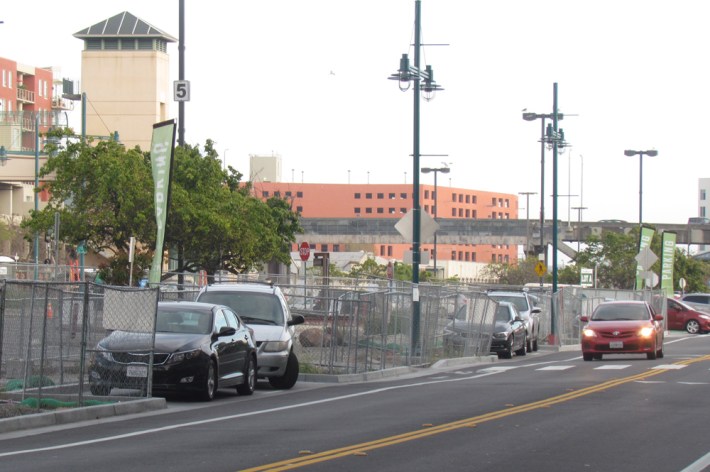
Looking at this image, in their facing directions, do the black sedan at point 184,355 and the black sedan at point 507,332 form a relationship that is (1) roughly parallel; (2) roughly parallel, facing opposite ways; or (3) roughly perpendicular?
roughly parallel

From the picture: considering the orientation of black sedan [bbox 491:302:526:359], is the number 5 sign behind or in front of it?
in front

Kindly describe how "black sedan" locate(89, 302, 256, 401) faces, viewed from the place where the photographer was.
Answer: facing the viewer and to the left of the viewer

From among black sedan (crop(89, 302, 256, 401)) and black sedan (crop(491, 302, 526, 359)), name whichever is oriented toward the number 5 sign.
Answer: black sedan (crop(491, 302, 526, 359))

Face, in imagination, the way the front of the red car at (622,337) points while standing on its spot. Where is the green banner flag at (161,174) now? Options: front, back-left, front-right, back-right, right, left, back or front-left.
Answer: front-right

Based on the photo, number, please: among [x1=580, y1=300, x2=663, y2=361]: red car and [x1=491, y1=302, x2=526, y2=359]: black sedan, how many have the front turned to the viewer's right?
0

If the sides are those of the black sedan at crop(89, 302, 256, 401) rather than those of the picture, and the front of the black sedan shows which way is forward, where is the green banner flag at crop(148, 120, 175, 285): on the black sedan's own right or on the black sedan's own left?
on the black sedan's own right

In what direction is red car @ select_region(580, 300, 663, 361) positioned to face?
toward the camera

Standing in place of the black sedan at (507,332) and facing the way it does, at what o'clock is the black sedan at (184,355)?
the black sedan at (184,355) is roughly at 11 o'clock from the black sedan at (507,332).

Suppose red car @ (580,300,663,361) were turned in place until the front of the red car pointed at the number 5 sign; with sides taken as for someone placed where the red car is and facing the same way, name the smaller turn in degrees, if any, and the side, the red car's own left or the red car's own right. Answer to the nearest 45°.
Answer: approximately 45° to the red car's own right

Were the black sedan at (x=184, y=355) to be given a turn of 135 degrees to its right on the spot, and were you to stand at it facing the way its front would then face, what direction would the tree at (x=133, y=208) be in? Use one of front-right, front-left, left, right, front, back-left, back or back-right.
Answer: front

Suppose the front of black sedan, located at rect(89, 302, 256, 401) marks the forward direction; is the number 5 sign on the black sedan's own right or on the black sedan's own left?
on the black sedan's own right

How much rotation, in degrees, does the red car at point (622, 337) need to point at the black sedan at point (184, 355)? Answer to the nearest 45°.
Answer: approximately 45° to its right

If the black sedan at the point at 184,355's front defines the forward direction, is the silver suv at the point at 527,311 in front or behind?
behind
